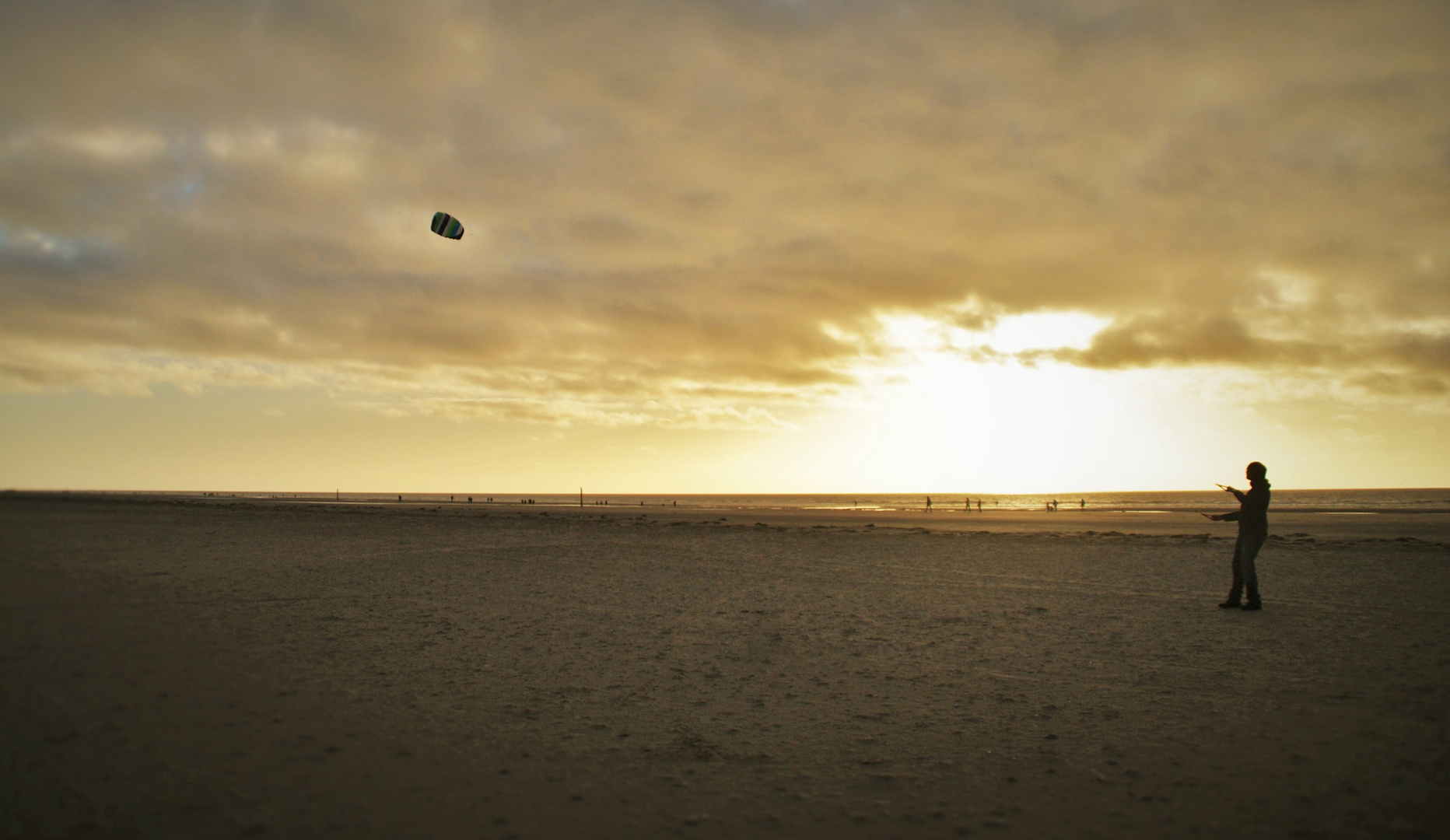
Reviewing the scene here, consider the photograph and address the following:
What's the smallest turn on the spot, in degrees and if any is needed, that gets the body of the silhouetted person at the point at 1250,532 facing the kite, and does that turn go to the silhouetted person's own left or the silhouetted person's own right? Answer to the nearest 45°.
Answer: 0° — they already face it

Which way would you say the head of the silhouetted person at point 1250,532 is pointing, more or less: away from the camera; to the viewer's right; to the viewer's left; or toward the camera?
to the viewer's left

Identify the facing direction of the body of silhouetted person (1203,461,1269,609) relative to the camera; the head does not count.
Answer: to the viewer's left
